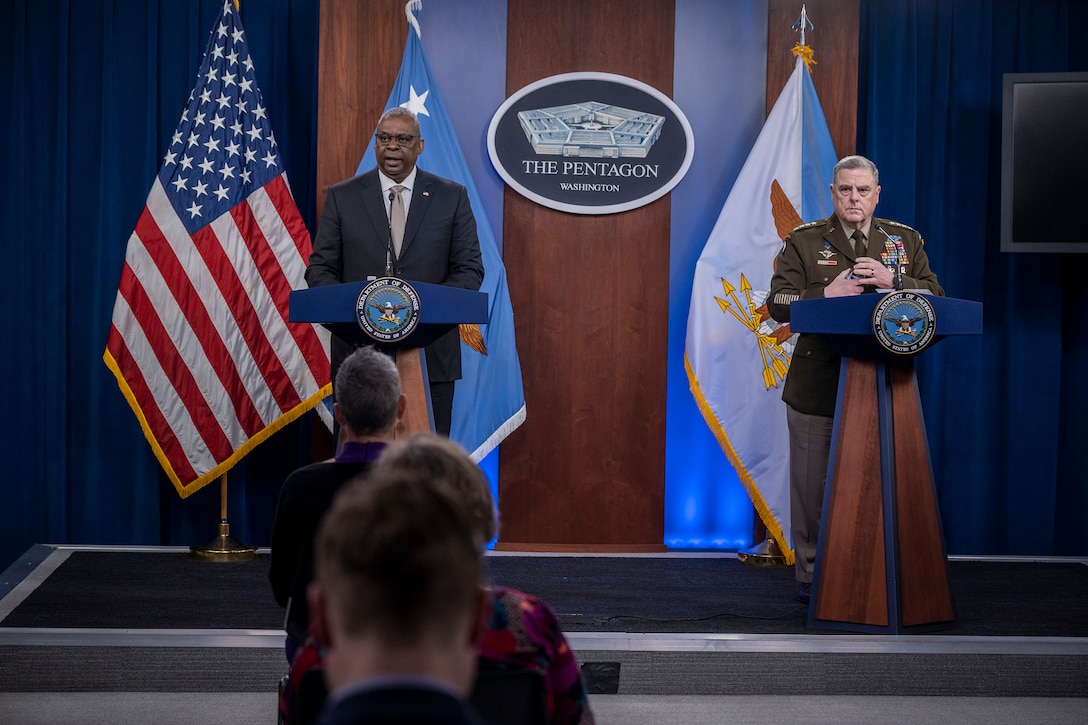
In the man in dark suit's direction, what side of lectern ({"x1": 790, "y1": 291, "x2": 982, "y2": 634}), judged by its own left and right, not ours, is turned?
right

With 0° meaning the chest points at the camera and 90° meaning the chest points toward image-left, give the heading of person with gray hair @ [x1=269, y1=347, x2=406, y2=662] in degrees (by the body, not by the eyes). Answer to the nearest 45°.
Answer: approximately 180°

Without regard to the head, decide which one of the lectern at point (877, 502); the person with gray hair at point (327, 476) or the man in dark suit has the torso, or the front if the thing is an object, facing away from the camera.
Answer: the person with gray hair

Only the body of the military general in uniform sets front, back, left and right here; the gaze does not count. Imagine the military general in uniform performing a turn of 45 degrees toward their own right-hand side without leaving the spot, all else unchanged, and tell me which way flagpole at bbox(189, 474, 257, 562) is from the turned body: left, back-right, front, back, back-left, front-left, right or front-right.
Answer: front-right

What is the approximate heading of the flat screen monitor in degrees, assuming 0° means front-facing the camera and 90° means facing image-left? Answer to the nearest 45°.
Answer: approximately 0°

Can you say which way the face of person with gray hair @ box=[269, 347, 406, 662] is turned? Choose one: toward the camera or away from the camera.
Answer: away from the camera

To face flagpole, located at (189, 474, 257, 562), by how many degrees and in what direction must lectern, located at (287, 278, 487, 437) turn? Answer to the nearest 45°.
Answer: approximately 135° to its right

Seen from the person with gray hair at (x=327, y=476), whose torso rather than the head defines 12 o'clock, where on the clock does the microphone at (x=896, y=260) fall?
The microphone is roughly at 2 o'clock from the person with gray hair.

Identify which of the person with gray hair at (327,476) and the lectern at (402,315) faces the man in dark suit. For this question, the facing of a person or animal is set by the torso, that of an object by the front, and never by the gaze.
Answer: the person with gray hair

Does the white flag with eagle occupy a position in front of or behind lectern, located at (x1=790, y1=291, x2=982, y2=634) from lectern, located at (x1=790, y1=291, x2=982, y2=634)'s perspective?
behind
